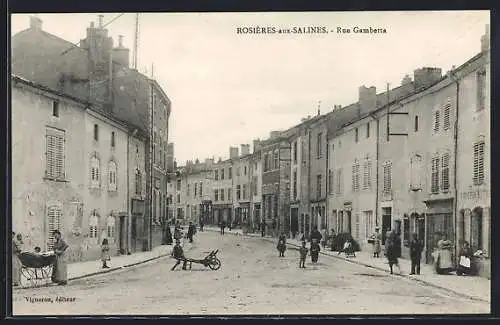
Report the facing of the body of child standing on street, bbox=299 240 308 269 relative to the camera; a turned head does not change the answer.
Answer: toward the camera

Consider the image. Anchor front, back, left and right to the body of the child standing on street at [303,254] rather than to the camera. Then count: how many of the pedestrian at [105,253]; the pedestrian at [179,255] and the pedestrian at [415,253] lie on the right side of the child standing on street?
2

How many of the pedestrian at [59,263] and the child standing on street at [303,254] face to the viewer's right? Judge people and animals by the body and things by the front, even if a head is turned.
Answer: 0

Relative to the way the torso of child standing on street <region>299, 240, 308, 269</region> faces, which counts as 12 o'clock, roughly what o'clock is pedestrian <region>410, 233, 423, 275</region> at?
The pedestrian is roughly at 9 o'clock from the child standing on street.

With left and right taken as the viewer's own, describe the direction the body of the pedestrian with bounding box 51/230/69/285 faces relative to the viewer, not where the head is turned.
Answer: facing the viewer and to the left of the viewer

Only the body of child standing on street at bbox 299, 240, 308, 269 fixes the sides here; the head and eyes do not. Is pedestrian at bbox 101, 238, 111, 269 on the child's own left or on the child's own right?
on the child's own right

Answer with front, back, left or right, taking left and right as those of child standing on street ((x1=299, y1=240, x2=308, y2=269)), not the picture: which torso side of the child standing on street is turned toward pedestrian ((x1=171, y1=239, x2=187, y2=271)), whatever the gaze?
right
